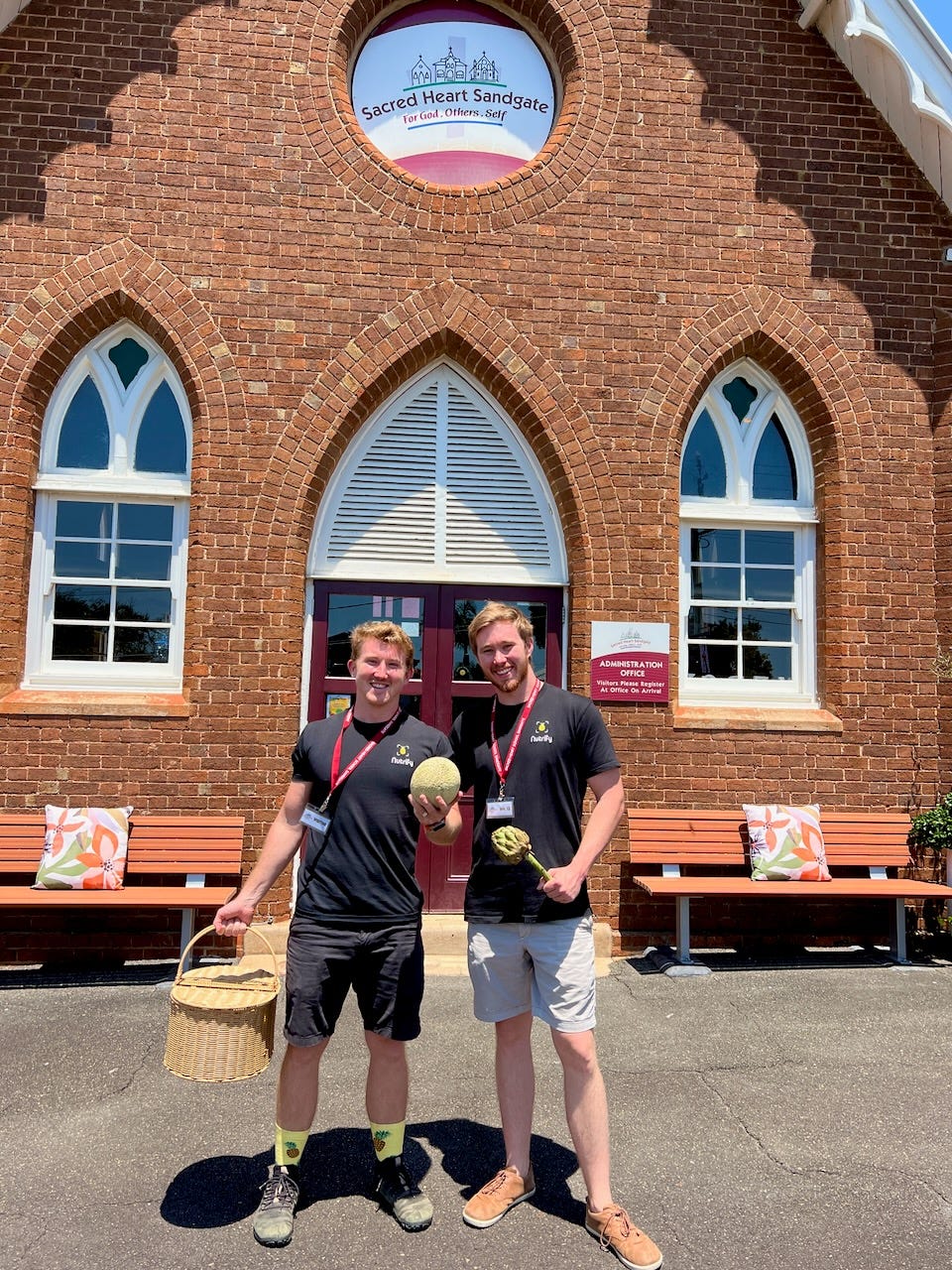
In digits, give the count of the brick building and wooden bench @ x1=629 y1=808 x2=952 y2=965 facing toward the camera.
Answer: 2

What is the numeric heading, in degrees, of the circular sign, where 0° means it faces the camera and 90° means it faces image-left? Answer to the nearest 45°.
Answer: approximately 0°

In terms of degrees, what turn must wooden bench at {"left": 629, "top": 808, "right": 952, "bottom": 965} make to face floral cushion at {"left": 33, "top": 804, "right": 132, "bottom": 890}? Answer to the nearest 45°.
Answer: approximately 45° to its right

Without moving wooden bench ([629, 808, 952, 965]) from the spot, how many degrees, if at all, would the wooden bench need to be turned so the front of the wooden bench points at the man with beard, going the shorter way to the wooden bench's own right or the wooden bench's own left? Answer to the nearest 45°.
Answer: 0° — it already faces them

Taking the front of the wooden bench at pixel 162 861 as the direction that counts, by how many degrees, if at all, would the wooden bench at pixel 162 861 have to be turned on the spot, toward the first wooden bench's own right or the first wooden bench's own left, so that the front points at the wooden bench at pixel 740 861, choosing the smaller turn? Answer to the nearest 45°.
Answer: approximately 90° to the first wooden bench's own left

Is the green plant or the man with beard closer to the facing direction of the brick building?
the man with beard
